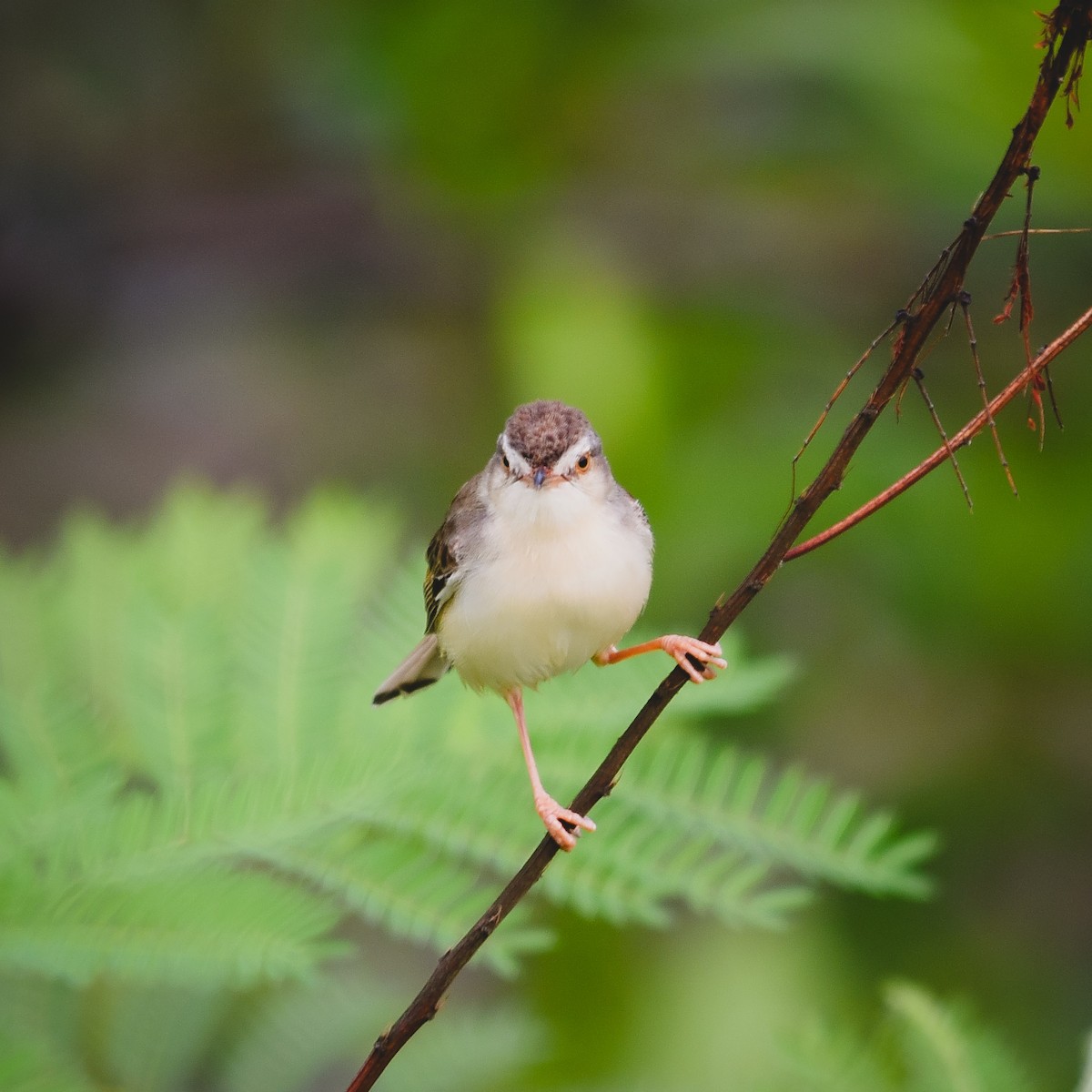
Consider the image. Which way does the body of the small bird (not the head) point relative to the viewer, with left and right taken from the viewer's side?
facing the viewer
